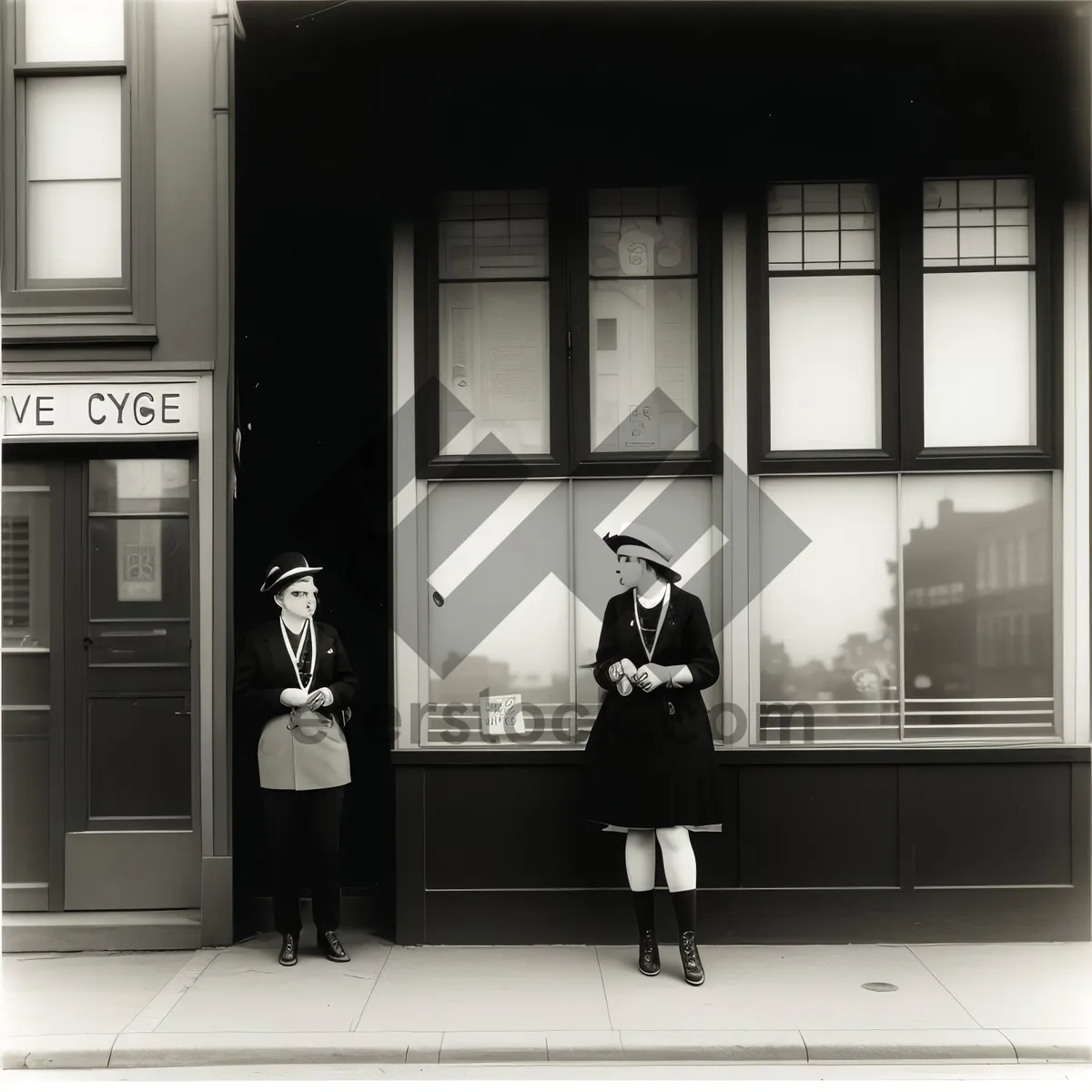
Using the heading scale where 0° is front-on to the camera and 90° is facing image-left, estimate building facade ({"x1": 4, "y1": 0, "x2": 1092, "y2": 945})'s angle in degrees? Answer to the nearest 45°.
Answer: approximately 0°

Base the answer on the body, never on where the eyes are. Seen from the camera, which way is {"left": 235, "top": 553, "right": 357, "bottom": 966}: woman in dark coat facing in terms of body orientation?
toward the camera

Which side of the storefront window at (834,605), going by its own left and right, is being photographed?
front

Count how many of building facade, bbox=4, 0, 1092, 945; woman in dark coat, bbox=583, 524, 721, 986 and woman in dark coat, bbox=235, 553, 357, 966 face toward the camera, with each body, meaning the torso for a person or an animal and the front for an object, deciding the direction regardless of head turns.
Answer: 3

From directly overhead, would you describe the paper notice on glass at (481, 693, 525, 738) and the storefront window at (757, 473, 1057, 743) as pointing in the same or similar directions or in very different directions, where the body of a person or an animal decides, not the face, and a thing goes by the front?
same or similar directions

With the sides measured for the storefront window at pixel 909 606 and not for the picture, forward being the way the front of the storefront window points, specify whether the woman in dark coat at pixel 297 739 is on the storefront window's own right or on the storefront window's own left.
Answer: on the storefront window's own right

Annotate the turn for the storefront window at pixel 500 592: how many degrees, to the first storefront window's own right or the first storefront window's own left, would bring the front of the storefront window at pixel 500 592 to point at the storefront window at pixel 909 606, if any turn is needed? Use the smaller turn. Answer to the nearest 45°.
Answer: approximately 90° to the first storefront window's own left

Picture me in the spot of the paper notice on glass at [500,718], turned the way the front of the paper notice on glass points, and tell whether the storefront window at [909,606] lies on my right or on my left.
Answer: on my left

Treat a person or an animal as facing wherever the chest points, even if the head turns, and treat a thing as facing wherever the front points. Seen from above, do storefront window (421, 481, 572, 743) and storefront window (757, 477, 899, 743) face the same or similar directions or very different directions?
same or similar directions

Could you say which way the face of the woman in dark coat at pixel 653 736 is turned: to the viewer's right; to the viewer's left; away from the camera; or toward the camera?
to the viewer's left

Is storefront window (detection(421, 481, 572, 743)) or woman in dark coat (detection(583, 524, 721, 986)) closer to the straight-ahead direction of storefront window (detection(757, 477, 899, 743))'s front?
the woman in dark coat

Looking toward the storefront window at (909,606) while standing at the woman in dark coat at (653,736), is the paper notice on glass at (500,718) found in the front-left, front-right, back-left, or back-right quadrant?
back-left
